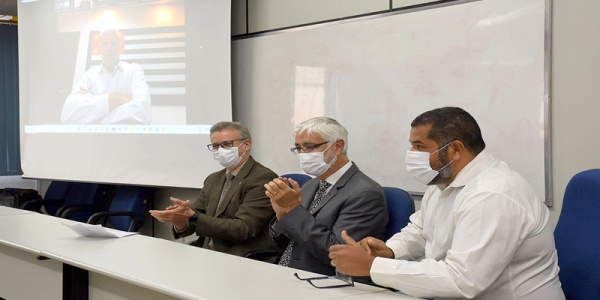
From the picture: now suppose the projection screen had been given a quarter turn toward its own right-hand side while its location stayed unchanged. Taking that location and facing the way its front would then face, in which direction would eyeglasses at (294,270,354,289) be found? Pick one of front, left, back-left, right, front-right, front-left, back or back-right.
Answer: left

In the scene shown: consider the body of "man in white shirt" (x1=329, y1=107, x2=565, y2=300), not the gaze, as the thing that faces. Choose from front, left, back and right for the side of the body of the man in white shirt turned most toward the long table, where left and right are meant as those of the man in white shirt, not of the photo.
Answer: front

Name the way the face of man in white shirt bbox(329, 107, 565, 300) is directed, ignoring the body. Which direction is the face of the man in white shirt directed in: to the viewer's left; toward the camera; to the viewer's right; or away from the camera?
to the viewer's left

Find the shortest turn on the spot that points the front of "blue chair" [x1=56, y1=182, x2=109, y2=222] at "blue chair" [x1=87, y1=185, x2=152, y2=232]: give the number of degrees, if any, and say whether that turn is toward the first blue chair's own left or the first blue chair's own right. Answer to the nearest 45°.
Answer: approximately 90° to the first blue chair's own left

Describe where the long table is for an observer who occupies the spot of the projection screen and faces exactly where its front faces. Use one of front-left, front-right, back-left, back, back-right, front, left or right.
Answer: front

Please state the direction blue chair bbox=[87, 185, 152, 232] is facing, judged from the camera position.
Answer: facing the viewer and to the left of the viewer

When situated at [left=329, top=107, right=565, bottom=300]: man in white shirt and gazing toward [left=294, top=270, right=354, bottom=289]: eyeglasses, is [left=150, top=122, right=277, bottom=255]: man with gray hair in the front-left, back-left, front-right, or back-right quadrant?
front-right

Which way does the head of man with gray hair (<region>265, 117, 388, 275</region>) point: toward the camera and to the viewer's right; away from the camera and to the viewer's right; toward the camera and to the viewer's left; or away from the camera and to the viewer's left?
toward the camera and to the viewer's left

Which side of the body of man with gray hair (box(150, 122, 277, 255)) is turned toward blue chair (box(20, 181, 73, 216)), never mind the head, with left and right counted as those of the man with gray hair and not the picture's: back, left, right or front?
right

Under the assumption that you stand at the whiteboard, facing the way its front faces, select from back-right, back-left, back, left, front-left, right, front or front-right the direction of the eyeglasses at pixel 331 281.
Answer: front-left

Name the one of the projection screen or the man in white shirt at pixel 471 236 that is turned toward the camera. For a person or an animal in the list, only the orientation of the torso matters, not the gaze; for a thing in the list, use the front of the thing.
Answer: the projection screen
